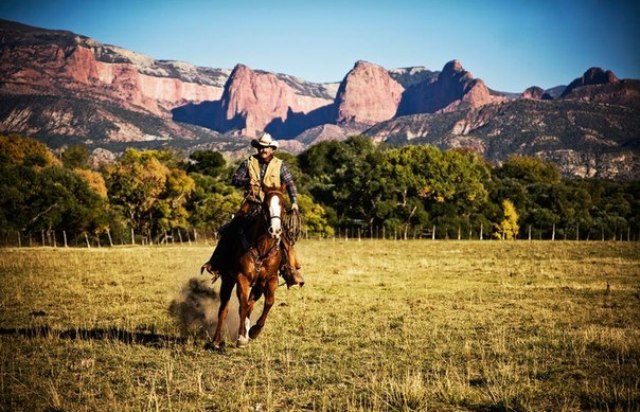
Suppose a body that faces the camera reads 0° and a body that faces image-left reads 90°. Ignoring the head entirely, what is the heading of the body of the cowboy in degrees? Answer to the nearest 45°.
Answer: approximately 0°
